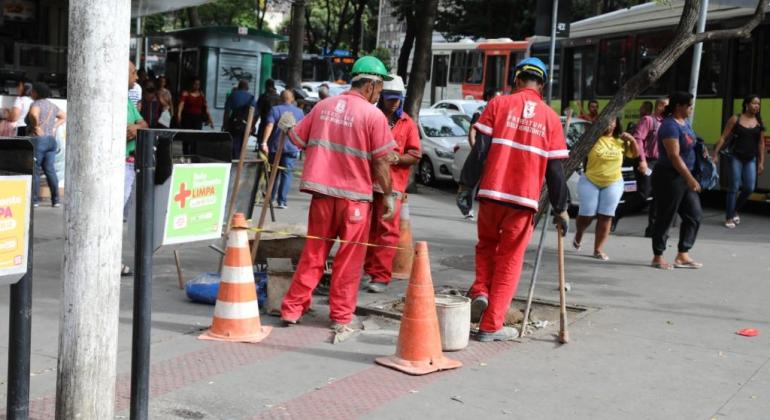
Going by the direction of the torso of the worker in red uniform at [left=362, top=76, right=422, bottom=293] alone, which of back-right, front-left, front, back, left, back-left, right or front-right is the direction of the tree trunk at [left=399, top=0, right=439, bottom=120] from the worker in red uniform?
back-right

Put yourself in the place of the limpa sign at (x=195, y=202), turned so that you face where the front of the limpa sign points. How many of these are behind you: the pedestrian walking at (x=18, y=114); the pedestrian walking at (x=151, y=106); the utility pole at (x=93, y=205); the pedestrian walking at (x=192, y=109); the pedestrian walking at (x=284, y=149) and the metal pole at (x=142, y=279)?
4

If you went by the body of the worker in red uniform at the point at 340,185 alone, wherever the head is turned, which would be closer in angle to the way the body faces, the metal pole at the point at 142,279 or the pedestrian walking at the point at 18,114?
the pedestrian walking

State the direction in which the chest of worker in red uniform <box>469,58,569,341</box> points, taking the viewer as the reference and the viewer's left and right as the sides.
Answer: facing away from the viewer

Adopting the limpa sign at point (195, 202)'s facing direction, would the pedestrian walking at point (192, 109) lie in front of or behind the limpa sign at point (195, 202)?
behind

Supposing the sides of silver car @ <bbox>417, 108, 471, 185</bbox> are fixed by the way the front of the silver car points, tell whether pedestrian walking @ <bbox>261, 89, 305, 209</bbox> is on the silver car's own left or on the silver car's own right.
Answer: on the silver car's own right

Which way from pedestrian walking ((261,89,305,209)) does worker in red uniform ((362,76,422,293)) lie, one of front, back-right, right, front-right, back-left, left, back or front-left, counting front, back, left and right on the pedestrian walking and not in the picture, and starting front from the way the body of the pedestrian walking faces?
back

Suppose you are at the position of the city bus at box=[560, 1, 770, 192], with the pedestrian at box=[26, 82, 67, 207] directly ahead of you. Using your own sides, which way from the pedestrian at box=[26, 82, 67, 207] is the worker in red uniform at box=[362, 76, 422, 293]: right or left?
left

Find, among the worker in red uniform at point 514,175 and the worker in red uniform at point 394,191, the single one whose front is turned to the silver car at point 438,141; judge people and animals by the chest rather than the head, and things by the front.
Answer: the worker in red uniform at point 514,175

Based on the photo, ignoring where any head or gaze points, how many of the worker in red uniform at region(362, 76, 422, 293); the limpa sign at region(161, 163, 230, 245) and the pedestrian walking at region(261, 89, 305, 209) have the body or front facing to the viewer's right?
0

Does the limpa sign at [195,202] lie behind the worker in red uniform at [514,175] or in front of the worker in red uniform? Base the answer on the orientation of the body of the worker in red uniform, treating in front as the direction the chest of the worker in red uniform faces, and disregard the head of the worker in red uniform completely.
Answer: behind

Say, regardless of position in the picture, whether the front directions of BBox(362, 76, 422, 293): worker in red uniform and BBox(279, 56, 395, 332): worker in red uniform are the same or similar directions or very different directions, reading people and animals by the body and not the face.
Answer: very different directions

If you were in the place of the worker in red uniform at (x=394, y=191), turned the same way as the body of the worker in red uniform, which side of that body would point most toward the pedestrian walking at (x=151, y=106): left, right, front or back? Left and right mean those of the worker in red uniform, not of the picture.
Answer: right

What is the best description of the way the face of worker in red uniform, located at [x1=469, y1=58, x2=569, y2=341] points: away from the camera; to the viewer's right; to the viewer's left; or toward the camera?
away from the camera

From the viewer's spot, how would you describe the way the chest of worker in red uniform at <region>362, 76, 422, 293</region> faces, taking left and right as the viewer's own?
facing the viewer and to the left of the viewer

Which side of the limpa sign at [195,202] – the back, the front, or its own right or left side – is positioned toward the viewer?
front
